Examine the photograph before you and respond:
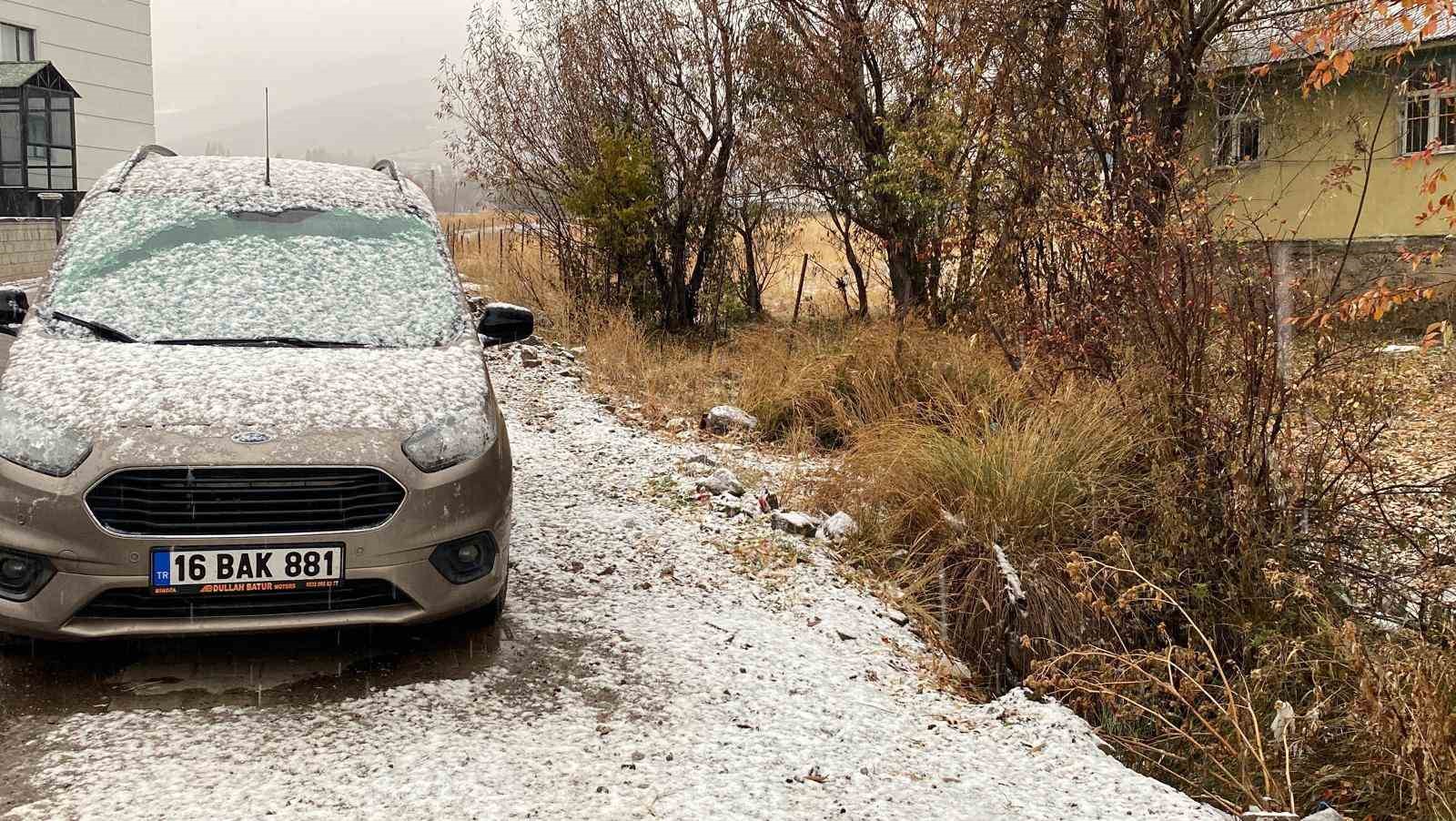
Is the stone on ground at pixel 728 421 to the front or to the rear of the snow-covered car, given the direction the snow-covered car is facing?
to the rear

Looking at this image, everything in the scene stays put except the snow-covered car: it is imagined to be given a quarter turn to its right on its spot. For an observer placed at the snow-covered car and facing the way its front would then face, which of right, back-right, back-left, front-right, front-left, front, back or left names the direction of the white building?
right

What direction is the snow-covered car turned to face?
toward the camera

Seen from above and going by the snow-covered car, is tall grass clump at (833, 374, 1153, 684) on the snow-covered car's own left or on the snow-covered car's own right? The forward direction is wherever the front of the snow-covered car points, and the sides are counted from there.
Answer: on the snow-covered car's own left
